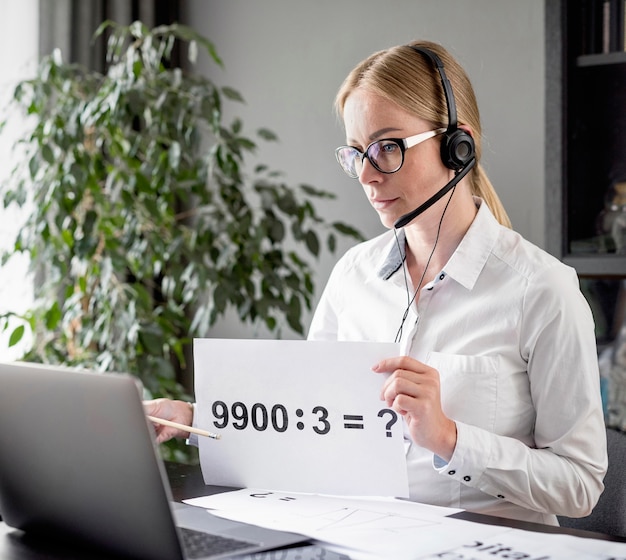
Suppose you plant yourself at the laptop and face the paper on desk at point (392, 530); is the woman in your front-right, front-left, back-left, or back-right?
front-left

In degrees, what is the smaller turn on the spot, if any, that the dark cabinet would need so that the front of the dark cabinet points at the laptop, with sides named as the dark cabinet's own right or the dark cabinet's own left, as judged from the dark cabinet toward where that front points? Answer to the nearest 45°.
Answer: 0° — it already faces it

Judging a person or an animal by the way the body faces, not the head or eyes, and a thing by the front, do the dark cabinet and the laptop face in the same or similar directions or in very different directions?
very different directions

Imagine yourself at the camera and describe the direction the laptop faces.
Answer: facing away from the viewer and to the right of the viewer

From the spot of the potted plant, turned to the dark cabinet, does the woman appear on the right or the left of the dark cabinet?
right

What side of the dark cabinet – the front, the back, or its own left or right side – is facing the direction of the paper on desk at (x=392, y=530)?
front

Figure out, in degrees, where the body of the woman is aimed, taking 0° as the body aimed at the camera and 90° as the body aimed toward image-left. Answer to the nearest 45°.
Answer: approximately 45°

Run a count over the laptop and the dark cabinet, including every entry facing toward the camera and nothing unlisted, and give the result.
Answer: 1

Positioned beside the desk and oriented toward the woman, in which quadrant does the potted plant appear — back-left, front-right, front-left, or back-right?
front-left

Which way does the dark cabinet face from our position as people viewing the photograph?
facing the viewer

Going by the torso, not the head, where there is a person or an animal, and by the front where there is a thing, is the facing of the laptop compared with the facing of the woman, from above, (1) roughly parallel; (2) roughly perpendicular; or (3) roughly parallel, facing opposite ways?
roughly parallel, facing opposite ways

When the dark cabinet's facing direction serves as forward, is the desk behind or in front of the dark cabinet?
in front

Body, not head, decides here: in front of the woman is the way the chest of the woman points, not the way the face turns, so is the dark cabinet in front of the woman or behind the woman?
behind

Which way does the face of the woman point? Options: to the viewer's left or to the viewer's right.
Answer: to the viewer's left

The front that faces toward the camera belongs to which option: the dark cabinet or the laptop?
the dark cabinet
